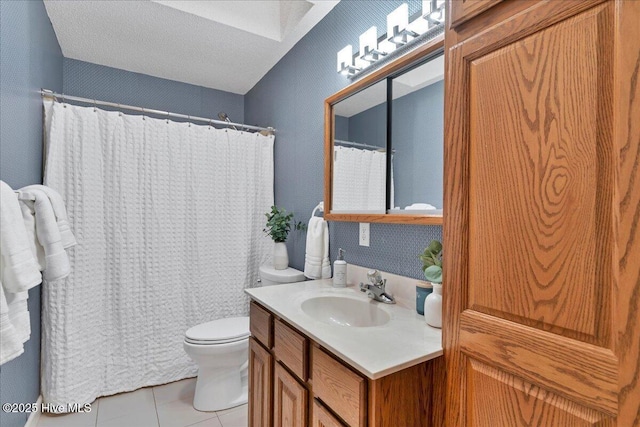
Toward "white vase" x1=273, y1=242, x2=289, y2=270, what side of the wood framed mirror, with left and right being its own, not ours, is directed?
right

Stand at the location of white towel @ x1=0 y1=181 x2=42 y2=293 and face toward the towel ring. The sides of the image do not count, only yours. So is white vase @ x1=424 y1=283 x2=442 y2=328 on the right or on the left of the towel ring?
right

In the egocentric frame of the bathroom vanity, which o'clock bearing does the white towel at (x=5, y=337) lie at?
The white towel is roughly at 1 o'clock from the bathroom vanity.

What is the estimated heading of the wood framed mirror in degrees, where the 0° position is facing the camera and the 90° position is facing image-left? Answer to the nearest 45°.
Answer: approximately 45°

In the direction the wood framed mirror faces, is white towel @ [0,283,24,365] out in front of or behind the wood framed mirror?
in front

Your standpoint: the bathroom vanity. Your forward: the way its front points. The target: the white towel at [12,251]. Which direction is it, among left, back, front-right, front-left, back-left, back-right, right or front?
front-right

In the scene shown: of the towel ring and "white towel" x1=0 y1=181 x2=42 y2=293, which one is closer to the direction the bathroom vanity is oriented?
the white towel

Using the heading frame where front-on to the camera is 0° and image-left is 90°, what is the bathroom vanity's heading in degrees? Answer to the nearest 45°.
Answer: approximately 45°

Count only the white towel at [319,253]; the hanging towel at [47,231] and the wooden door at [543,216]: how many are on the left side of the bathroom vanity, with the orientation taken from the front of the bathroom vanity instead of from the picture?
1

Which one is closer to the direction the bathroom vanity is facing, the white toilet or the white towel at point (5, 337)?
the white towel
